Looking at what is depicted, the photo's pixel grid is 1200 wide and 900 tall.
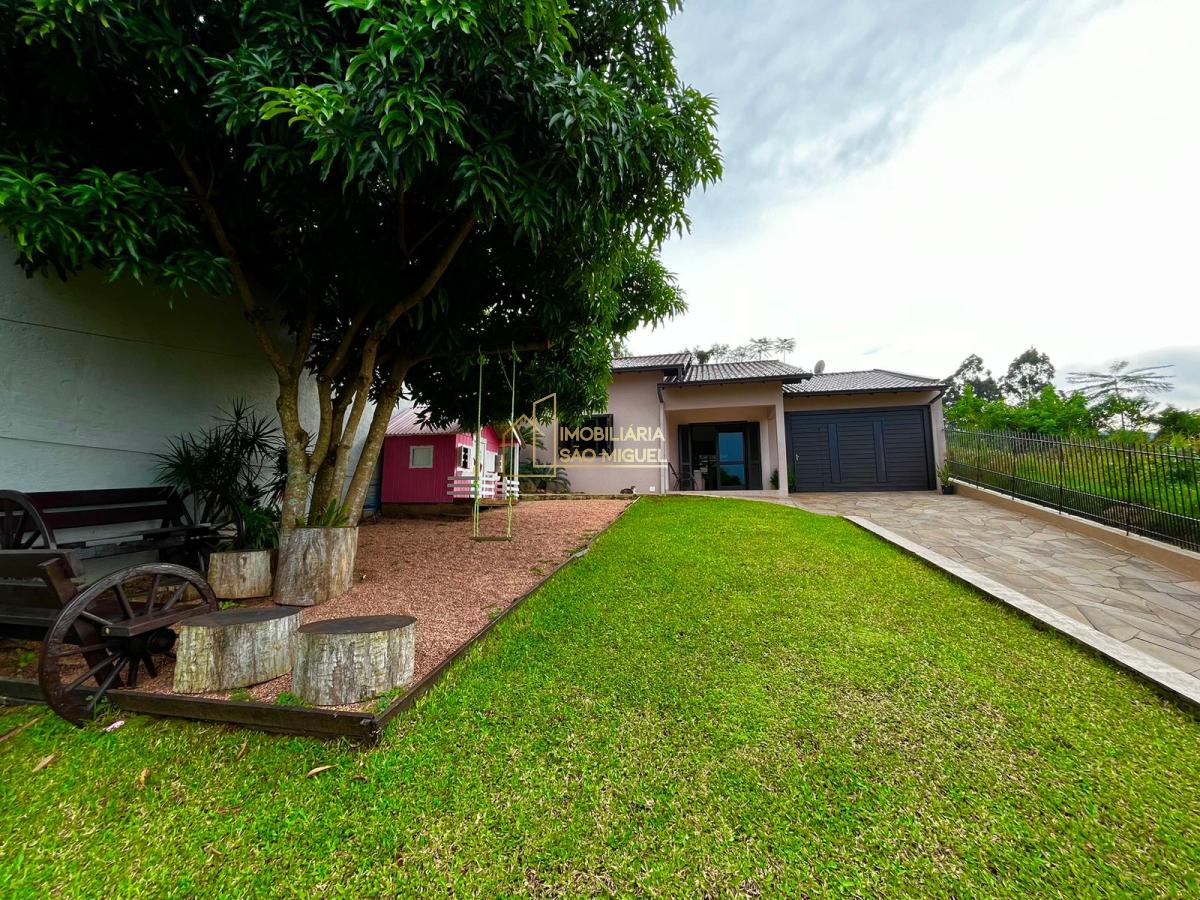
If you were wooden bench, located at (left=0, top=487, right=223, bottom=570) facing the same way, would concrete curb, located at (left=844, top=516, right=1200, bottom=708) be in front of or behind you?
in front

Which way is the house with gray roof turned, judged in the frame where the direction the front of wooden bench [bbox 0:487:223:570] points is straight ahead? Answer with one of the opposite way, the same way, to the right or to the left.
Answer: to the right

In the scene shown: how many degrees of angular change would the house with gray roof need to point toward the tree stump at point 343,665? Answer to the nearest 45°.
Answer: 0° — it already faces it

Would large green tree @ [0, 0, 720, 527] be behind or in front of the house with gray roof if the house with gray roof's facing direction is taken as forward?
in front

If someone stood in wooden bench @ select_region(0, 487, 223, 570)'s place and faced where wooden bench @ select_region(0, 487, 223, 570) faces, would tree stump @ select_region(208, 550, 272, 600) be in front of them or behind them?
in front

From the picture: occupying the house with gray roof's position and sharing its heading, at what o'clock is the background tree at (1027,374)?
The background tree is roughly at 7 o'clock from the house with gray roof.

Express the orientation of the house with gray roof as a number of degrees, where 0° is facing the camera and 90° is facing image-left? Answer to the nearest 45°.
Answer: approximately 0°

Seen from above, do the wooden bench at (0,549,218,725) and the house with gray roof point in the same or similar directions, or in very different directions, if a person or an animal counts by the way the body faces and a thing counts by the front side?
very different directions

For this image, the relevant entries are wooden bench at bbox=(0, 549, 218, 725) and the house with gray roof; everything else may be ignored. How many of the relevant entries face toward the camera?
1

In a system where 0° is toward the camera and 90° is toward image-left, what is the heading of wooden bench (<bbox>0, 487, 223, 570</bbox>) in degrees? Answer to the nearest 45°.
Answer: approximately 315°
